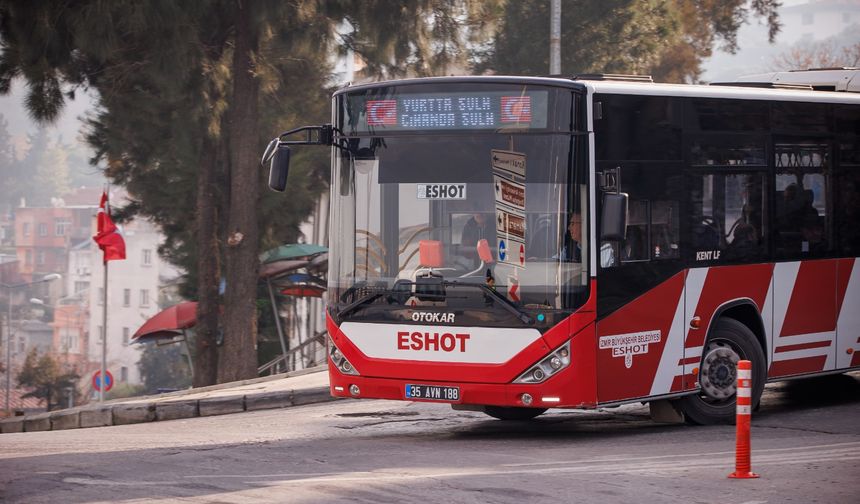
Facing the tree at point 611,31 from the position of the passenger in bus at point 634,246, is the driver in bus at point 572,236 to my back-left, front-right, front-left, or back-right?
back-left

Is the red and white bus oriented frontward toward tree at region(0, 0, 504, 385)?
no

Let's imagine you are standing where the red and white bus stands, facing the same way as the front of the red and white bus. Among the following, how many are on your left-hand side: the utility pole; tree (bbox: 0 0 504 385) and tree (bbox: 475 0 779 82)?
0

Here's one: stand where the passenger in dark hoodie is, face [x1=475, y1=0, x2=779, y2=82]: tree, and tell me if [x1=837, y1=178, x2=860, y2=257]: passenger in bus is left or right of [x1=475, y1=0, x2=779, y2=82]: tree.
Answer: right

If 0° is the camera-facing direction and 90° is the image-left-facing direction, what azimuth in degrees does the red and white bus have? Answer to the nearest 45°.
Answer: approximately 45°

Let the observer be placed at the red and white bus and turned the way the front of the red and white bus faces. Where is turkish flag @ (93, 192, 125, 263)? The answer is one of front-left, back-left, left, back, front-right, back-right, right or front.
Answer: right

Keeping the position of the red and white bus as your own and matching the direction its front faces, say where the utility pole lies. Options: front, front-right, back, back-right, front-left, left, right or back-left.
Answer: back-right

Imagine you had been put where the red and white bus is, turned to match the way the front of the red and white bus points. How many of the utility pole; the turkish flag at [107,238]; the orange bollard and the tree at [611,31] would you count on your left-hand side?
1

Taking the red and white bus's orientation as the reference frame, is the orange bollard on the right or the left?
on its left

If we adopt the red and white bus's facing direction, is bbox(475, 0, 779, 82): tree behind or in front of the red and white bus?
behind

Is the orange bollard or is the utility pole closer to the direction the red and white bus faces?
the orange bollard
